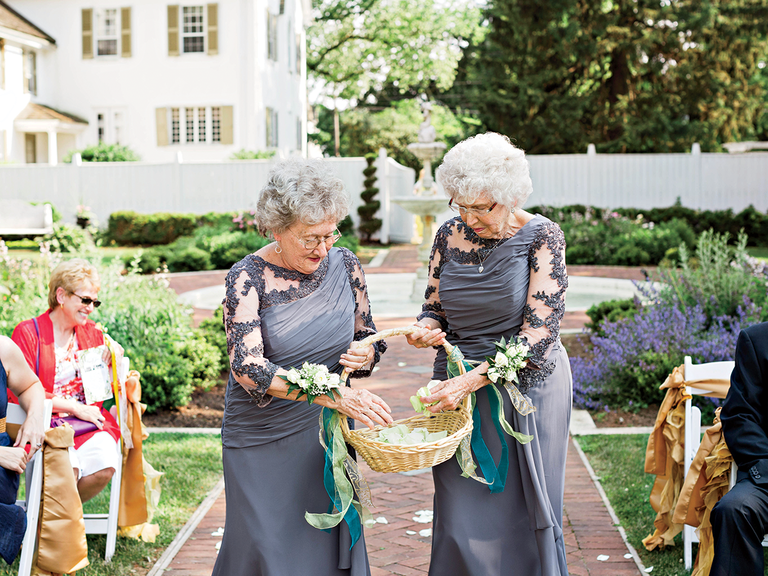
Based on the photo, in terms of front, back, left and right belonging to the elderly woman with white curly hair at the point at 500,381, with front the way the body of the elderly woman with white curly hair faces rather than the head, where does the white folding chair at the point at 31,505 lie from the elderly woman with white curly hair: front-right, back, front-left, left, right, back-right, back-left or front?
front-right

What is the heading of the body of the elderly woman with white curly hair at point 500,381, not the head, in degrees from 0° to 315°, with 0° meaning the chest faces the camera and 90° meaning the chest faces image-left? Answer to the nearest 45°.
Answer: approximately 45°

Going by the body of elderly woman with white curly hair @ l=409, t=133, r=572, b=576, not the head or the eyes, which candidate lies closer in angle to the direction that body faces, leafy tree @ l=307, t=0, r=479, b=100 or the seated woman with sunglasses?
the seated woman with sunglasses

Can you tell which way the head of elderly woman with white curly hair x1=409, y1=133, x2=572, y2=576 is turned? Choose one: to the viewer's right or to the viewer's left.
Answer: to the viewer's left

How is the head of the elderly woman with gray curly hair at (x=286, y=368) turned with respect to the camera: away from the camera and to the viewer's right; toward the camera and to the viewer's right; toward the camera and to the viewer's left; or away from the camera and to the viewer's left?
toward the camera and to the viewer's right

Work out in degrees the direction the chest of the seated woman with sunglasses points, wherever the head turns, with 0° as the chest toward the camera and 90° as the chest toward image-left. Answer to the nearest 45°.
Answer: approximately 315°

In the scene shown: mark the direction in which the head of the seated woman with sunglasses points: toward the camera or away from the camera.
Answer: toward the camera

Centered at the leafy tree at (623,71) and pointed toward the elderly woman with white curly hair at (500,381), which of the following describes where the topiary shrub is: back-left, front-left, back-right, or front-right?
front-right

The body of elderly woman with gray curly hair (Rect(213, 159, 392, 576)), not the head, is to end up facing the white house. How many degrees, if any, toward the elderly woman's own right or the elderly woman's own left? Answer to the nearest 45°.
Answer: approximately 135° to the elderly woman's own left

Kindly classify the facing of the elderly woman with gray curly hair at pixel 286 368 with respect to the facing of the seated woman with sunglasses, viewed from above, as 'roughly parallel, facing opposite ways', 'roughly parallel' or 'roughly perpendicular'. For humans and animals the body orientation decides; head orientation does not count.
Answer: roughly parallel

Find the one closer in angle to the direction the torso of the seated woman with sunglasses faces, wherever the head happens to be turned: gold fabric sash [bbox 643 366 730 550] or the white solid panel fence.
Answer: the gold fabric sash

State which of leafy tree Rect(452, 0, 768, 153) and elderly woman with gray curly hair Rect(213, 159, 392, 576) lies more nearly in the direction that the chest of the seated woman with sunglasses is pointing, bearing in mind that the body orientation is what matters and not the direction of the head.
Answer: the elderly woman with gray curly hair

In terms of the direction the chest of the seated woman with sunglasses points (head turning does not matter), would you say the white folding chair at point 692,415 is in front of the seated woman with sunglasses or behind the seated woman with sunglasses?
in front
